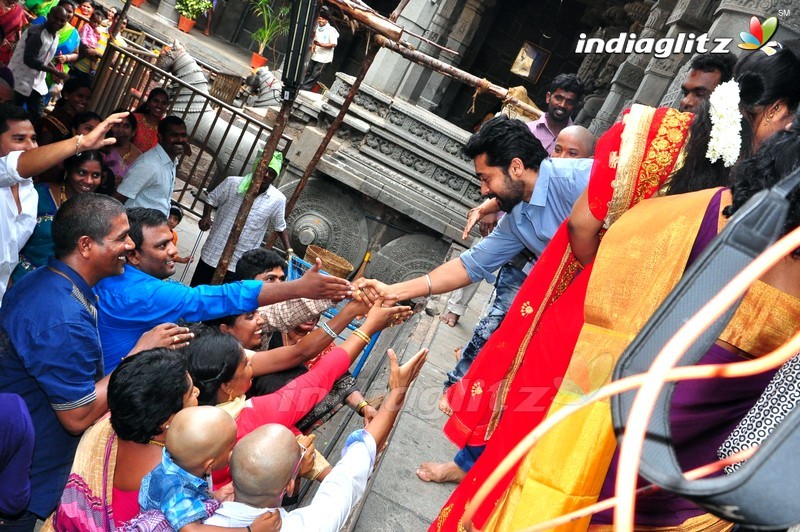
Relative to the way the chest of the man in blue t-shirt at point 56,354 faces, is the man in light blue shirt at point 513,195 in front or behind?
in front

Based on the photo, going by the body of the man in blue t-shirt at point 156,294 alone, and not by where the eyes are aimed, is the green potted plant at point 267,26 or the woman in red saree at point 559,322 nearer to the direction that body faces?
the woman in red saree

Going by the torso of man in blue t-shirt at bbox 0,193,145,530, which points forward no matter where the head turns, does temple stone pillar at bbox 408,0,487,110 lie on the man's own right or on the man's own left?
on the man's own left

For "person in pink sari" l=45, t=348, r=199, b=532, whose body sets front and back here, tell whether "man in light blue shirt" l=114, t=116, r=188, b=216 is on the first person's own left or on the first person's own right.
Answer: on the first person's own left

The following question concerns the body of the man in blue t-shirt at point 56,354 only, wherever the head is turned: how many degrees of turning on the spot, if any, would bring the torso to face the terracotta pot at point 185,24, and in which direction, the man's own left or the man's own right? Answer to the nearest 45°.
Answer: approximately 90° to the man's own left

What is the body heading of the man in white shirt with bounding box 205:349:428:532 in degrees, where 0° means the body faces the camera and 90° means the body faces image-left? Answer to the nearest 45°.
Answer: approximately 225°

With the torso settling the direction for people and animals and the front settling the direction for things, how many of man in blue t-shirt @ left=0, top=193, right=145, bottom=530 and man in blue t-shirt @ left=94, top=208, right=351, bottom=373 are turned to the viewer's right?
2

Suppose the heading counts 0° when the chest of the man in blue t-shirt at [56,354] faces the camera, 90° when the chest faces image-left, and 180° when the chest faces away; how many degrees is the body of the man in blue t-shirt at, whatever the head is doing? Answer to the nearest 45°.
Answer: approximately 270°

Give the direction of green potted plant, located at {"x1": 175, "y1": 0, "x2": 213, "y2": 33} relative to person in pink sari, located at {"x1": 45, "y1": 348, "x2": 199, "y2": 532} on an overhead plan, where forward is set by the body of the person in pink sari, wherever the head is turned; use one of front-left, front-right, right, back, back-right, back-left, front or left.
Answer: front-left

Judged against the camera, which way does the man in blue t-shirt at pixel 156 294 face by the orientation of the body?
to the viewer's right

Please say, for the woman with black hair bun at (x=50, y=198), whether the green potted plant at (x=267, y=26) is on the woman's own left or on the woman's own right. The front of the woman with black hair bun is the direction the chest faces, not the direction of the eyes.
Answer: on the woman's own left

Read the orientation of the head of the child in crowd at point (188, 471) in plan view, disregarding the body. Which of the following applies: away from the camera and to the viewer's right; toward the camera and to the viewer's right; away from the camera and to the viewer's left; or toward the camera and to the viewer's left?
away from the camera and to the viewer's right

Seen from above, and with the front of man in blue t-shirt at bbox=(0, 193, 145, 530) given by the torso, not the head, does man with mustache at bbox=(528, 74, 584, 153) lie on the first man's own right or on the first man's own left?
on the first man's own left

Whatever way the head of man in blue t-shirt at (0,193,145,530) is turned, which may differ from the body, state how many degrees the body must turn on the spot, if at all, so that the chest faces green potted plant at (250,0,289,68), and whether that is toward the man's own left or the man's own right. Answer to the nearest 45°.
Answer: approximately 90° to the man's own left

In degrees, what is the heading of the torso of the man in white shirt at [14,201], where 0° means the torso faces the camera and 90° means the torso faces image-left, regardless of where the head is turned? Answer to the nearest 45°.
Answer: approximately 315°

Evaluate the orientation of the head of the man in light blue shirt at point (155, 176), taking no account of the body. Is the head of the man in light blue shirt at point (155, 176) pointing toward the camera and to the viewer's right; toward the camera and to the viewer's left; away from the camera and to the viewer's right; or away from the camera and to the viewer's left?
toward the camera and to the viewer's right

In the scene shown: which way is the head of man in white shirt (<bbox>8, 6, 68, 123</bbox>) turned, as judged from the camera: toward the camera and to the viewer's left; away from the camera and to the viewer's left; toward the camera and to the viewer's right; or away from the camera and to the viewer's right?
toward the camera and to the viewer's right
